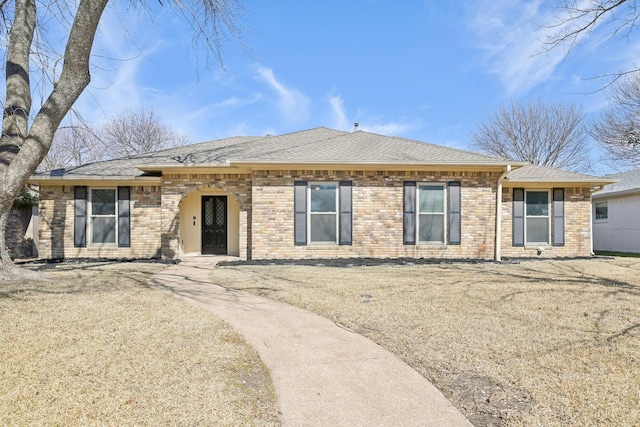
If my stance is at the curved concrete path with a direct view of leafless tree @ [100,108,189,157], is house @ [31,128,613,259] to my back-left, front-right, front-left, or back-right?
front-right

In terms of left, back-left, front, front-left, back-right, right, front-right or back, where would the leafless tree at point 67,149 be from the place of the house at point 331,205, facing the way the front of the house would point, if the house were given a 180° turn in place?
front-left

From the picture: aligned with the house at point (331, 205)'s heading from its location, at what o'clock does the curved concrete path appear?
The curved concrete path is roughly at 12 o'clock from the house.

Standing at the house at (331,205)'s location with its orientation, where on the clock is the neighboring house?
The neighboring house is roughly at 8 o'clock from the house.

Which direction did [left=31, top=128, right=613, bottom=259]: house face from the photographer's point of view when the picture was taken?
facing the viewer

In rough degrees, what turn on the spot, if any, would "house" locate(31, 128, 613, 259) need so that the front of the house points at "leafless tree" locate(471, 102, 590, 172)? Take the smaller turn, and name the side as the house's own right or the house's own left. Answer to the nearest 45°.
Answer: approximately 135° to the house's own left

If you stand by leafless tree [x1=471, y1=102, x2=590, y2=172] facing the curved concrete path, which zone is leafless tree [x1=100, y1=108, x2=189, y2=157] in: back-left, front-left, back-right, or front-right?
front-right

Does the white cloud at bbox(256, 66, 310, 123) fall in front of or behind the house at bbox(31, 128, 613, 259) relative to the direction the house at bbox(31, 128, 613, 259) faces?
behind
